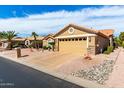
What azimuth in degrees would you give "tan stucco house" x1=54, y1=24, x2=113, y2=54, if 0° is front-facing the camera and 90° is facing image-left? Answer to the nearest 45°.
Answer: approximately 45°
